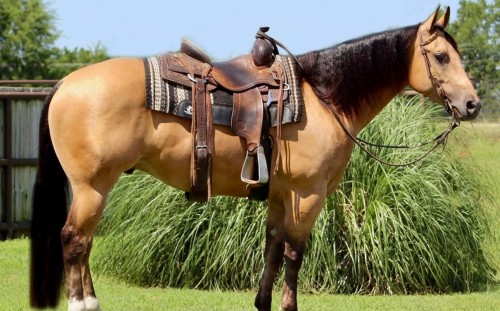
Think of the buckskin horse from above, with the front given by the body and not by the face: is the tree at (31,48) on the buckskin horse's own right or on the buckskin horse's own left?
on the buckskin horse's own left

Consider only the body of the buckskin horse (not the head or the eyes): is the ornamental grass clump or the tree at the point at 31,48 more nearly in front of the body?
the ornamental grass clump

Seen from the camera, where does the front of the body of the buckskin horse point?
to the viewer's right

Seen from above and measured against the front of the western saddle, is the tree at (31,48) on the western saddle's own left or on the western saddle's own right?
on the western saddle's own left

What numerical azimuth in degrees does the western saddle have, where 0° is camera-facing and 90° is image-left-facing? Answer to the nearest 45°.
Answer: approximately 270°

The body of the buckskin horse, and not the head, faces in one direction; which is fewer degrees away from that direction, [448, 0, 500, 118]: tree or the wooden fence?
the tree
